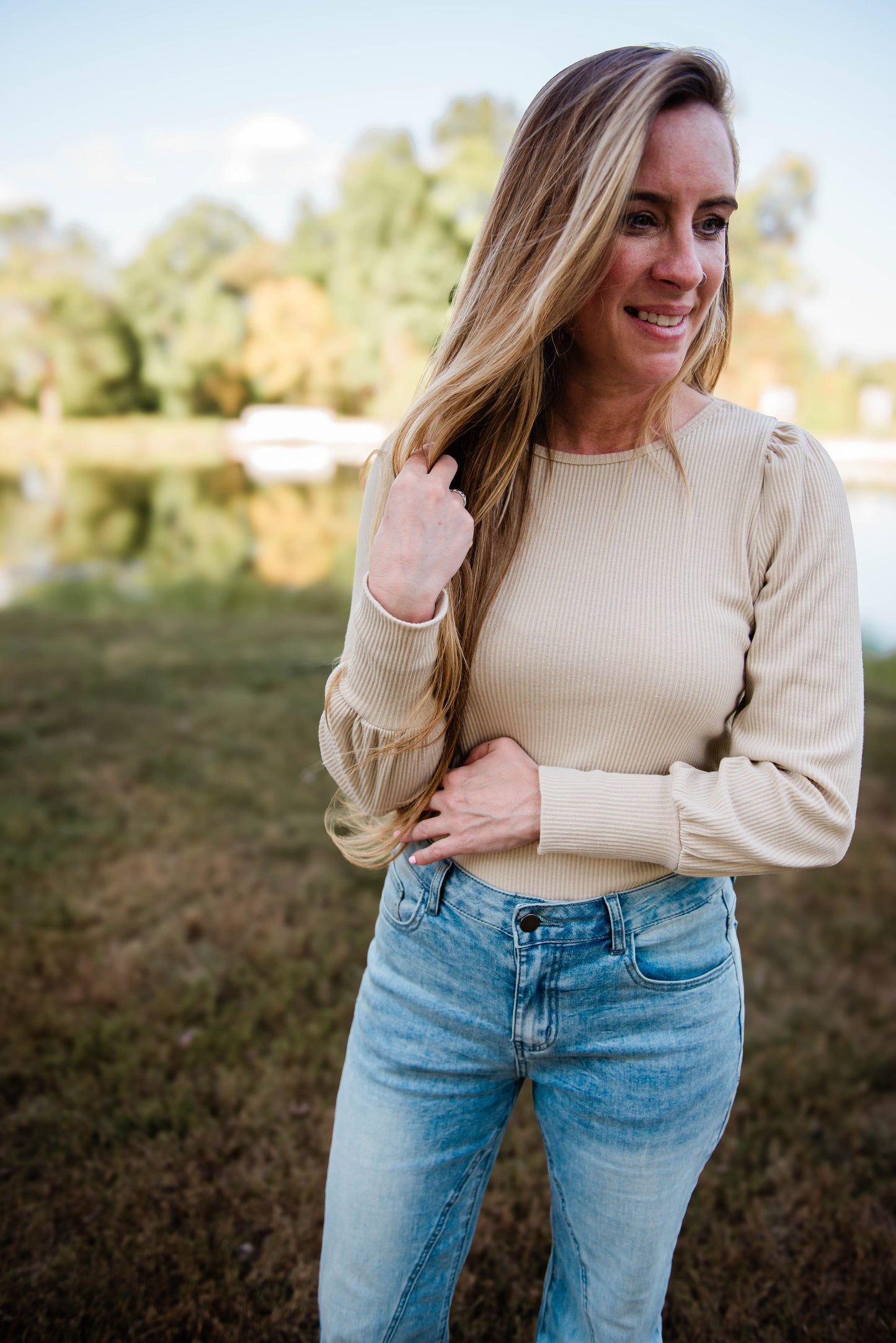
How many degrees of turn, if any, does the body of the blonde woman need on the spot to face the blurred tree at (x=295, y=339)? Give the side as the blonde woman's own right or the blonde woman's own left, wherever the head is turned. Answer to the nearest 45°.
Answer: approximately 180°

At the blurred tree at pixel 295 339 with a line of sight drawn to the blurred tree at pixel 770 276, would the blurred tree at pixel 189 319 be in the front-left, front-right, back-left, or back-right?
back-left

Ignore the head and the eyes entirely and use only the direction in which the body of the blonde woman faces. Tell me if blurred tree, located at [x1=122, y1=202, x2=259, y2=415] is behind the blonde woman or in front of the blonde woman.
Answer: behind

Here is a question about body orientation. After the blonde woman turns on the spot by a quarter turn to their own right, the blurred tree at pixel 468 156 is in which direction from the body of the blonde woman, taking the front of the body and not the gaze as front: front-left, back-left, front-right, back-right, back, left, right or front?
right

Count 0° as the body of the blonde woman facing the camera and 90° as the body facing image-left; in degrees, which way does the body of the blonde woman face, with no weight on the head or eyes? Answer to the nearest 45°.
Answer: approximately 0°

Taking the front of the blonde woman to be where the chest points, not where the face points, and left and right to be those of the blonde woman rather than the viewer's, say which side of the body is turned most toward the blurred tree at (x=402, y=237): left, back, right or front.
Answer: back

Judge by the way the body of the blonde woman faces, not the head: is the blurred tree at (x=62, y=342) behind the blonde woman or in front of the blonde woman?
behind

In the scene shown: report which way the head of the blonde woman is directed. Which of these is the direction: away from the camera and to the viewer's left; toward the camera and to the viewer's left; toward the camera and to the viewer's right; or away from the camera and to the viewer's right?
toward the camera and to the viewer's right

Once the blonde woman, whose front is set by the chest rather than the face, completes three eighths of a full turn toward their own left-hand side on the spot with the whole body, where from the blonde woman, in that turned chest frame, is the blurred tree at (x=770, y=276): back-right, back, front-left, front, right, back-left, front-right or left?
front-left
